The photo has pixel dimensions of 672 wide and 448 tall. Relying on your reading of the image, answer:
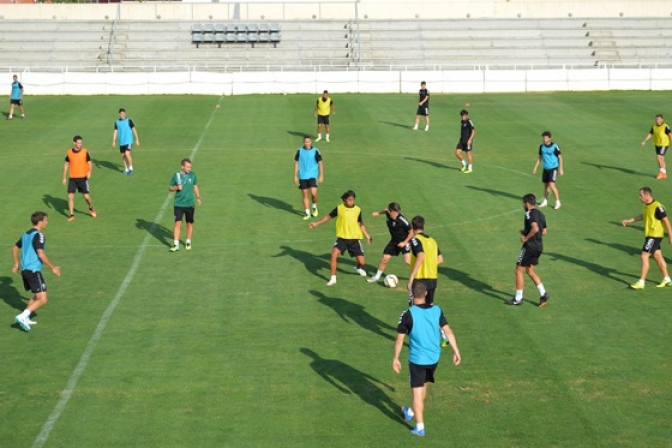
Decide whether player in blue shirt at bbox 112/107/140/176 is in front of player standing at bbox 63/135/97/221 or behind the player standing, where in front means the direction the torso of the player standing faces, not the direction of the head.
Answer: behind

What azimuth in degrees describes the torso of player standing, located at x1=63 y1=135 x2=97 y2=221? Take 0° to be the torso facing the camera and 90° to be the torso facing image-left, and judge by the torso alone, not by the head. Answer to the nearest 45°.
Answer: approximately 0°

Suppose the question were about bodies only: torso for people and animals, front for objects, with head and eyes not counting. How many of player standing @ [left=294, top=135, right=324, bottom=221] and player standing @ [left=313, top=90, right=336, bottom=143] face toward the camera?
2

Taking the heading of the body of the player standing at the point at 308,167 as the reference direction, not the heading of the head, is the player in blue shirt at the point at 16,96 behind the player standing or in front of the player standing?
behind

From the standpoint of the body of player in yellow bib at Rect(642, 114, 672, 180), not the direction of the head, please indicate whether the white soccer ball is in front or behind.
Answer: in front

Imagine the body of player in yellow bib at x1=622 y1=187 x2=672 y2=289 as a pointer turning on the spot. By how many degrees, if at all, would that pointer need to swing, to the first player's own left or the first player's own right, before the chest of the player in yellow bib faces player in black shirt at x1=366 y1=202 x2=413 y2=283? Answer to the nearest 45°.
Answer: approximately 45° to the first player's own right

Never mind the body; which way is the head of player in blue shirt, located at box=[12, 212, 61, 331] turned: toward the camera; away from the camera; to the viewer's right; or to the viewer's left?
to the viewer's right

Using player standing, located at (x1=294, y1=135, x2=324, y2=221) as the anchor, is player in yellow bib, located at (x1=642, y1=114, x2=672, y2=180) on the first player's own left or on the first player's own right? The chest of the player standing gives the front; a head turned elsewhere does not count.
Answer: on the first player's own left

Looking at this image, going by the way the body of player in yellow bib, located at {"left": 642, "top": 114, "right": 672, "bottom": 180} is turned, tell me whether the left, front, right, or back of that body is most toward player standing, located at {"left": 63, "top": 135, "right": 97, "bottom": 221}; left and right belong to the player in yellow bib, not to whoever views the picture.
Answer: front

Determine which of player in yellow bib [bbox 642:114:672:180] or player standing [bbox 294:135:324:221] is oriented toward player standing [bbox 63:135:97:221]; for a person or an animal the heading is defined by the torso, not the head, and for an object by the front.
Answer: the player in yellow bib

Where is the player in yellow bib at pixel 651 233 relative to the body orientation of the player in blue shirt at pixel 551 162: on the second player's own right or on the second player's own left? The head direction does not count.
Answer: on the second player's own left

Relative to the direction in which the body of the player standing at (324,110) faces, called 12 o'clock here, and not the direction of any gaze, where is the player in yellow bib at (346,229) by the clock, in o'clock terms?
The player in yellow bib is roughly at 12 o'clock from the player standing.
